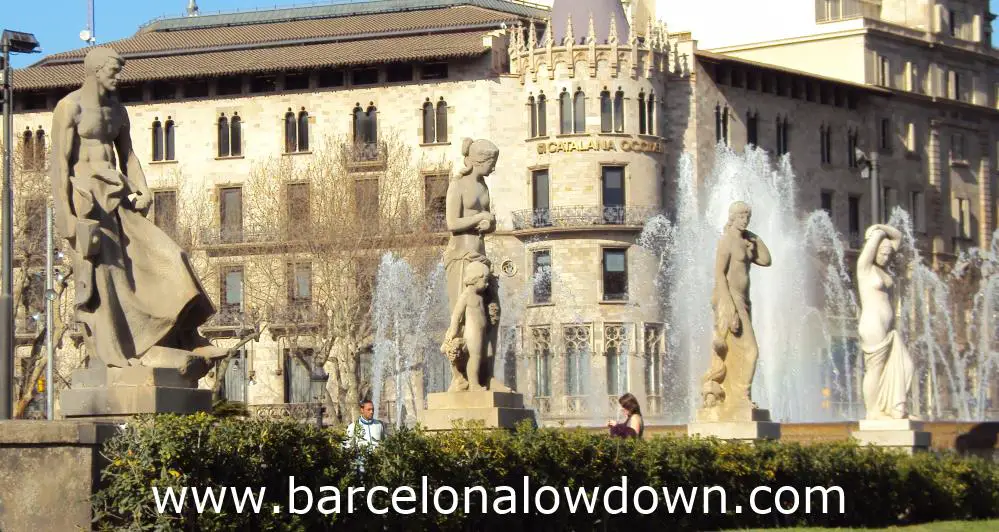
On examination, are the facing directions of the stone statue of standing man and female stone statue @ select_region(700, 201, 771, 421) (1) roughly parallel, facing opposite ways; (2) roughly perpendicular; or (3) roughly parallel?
roughly parallel

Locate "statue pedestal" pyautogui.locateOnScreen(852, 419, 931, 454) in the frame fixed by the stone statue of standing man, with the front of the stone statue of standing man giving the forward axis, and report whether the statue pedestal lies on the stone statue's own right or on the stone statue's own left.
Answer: on the stone statue's own left

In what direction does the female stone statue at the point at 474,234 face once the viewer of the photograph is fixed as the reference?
facing the viewer and to the right of the viewer

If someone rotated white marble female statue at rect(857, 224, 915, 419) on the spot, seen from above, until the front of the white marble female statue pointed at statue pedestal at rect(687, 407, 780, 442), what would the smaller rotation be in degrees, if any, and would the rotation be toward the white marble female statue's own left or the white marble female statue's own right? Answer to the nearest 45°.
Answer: approximately 90° to the white marble female statue's own right

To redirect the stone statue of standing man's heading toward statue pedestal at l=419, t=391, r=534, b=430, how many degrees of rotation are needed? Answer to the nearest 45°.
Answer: approximately 90° to its left

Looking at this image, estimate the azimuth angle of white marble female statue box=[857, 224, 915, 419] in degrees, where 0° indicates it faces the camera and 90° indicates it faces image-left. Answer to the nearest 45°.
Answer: approximately 315°

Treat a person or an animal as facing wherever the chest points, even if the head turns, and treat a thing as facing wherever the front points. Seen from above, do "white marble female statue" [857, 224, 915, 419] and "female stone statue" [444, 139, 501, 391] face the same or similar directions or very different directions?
same or similar directions

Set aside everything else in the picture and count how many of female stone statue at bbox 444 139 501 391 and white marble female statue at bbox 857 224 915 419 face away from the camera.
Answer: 0

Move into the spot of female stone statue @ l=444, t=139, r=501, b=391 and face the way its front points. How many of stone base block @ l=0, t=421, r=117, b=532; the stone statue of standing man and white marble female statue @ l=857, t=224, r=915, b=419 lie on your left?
1

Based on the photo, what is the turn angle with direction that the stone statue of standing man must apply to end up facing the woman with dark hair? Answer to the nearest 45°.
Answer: approximately 90° to its left

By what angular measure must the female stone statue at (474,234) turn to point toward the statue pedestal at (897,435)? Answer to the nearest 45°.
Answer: approximately 90° to its left
